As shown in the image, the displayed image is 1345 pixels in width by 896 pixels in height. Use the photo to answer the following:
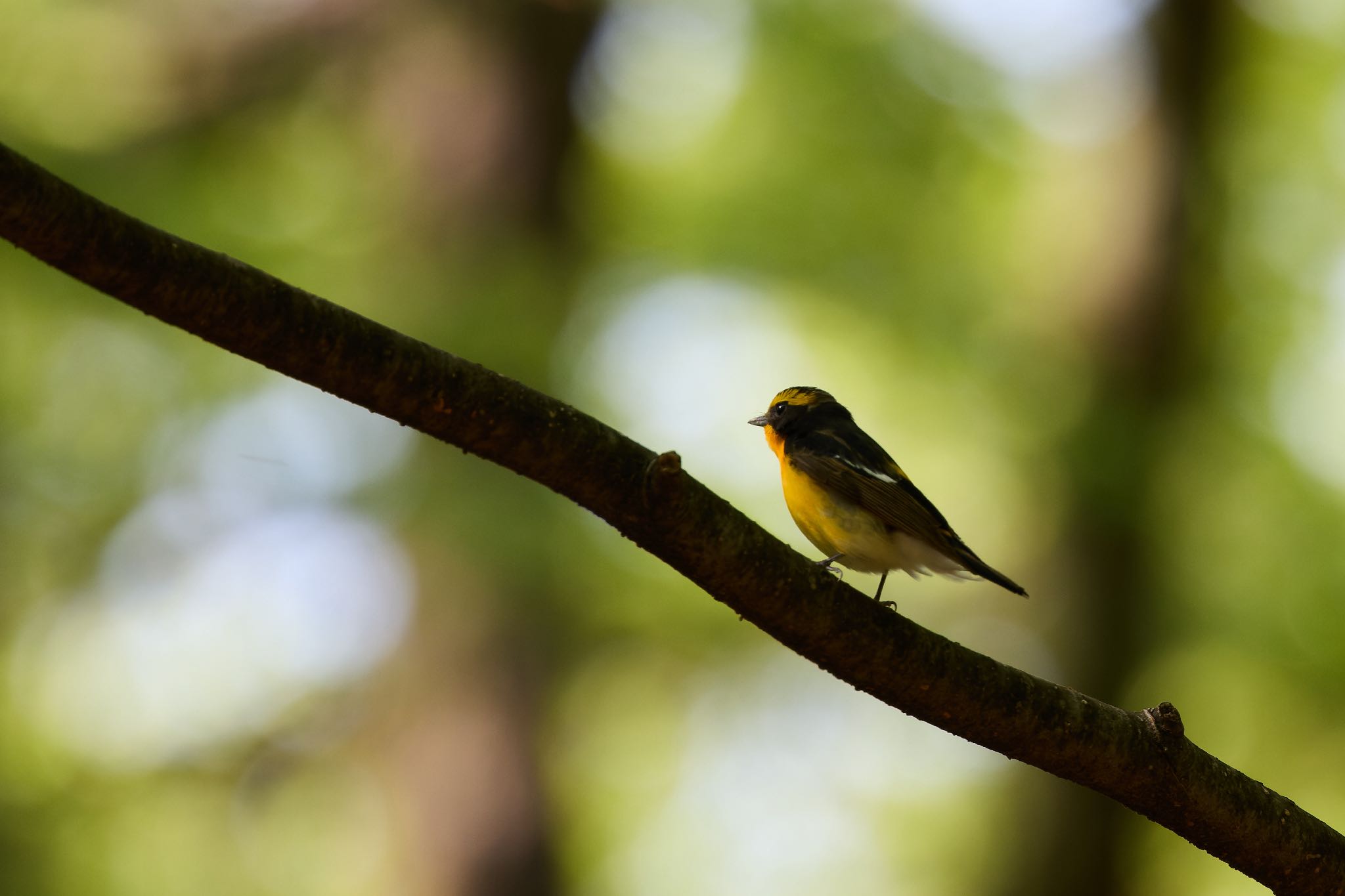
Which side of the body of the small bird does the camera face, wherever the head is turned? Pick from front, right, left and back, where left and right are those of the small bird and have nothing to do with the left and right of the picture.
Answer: left

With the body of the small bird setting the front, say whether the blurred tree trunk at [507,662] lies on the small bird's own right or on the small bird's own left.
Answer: on the small bird's own right

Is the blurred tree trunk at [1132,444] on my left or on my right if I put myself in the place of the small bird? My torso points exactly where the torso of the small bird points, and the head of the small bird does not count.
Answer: on my right
